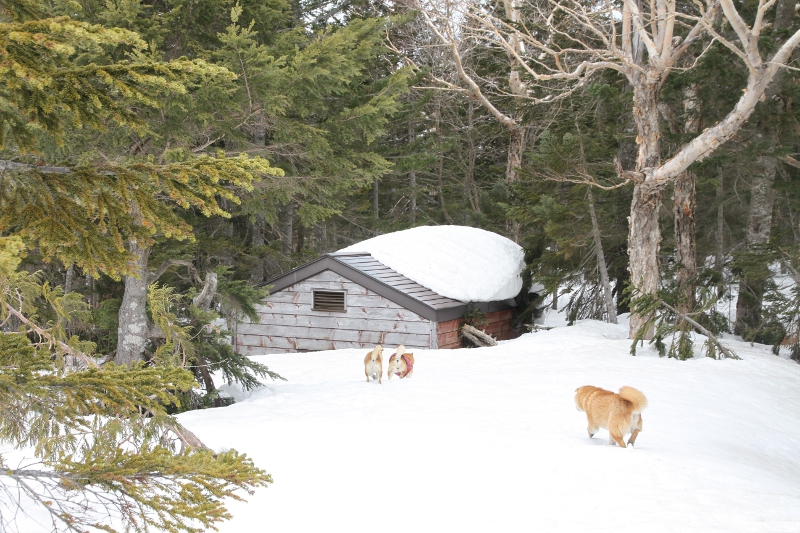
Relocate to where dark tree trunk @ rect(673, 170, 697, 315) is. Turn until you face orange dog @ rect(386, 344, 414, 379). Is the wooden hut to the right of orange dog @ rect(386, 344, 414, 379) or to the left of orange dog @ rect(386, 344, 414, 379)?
right

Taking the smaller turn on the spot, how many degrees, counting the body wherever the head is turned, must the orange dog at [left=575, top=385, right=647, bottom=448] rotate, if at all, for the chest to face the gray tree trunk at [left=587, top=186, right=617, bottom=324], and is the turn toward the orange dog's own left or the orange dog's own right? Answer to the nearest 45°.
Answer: approximately 45° to the orange dog's own right

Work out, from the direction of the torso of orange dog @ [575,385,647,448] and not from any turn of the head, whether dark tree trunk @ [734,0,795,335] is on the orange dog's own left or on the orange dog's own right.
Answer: on the orange dog's own right

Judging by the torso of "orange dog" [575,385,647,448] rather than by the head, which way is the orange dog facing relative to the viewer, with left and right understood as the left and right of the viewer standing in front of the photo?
facing away from the viewer and to the left of the viewer

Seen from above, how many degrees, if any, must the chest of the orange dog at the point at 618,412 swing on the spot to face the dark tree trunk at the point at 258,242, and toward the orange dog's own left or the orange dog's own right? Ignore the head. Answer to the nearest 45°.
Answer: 0° — it already faces it

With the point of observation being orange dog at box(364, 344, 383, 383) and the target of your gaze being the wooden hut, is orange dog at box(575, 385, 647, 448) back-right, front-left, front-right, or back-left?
back-right

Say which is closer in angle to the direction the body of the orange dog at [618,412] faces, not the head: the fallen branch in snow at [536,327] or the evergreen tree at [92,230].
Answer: the fallen branch in snow

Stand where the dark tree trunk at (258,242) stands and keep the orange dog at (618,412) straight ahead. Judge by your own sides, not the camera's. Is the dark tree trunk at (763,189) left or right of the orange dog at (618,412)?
left

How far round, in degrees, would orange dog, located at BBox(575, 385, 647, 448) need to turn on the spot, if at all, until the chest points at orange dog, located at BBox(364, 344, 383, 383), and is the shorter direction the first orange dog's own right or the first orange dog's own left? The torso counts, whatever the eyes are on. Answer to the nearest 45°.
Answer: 0° — it already faces it
